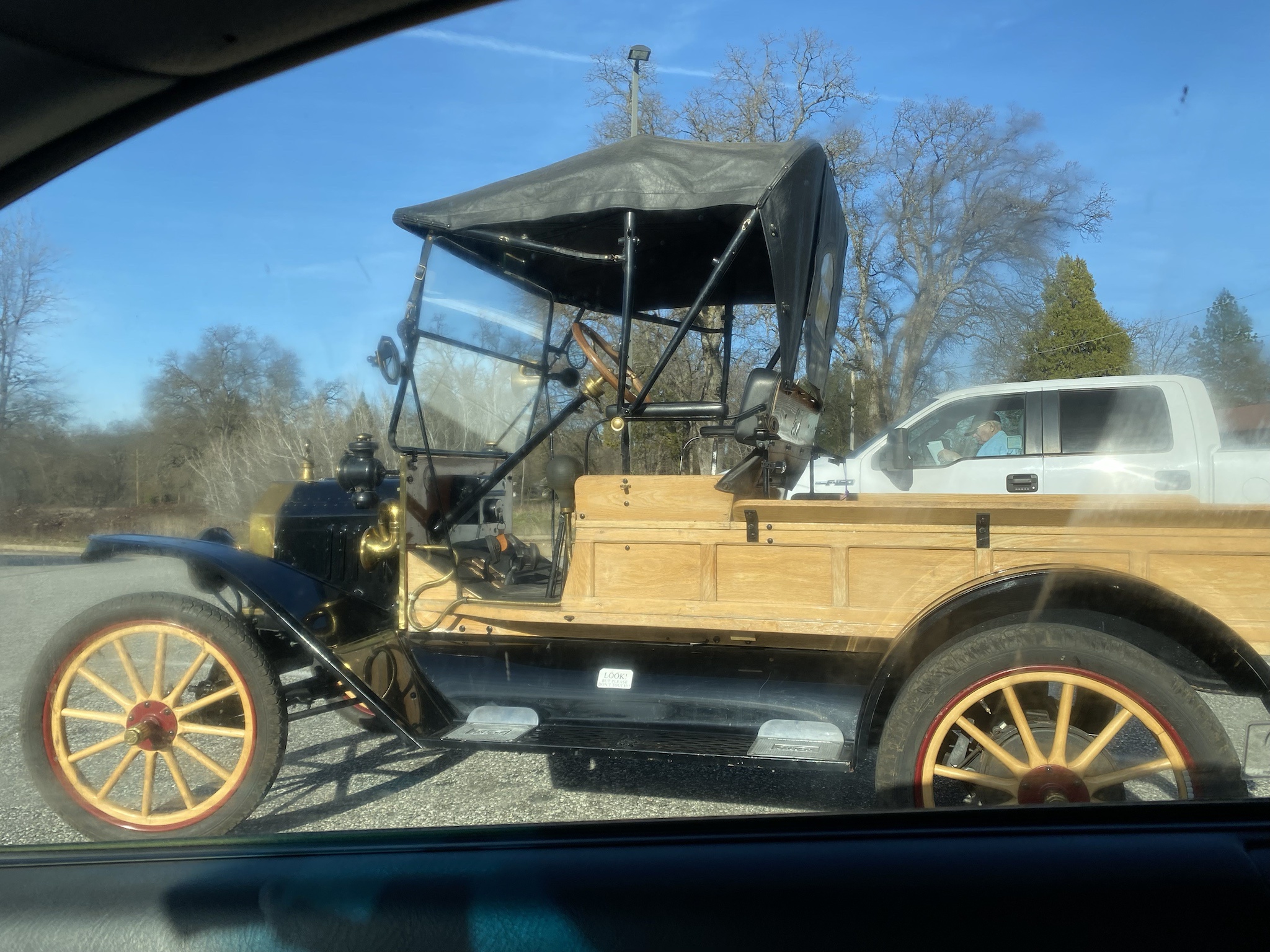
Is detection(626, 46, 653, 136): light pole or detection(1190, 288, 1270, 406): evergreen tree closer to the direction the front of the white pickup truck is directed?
the light pole

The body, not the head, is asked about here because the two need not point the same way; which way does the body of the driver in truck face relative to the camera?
to the viewer's left

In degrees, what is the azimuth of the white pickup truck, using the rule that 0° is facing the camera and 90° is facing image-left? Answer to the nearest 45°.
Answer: approximately 90°

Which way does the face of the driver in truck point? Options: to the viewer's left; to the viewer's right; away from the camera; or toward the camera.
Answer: to the viewer's left

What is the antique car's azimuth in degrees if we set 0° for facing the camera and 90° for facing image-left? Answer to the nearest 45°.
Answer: approximately 90°
